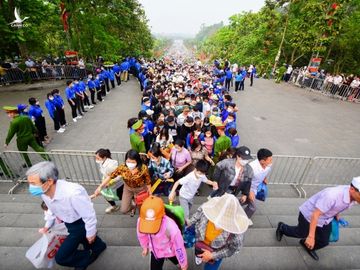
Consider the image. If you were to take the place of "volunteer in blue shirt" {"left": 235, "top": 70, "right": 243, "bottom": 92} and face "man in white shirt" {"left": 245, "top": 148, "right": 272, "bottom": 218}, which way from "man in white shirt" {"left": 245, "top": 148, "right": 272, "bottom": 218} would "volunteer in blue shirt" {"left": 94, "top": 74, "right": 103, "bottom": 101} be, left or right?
right

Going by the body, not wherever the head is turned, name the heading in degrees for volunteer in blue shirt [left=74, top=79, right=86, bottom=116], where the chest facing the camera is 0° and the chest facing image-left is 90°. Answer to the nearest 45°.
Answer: approximately 315°

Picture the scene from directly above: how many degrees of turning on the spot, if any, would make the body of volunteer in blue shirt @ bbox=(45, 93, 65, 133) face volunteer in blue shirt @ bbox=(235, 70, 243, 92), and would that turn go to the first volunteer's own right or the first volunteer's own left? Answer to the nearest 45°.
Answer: approximately 45° to the first volunteer's own left

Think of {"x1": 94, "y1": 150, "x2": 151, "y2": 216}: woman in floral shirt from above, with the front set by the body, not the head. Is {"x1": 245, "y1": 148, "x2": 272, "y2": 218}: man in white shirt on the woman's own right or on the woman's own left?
on the woman's own left

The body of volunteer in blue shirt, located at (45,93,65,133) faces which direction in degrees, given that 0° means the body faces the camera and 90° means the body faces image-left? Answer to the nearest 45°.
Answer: approximately 315°

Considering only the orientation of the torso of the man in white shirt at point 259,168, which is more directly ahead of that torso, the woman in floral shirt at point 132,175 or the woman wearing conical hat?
the woman wearing conical hat

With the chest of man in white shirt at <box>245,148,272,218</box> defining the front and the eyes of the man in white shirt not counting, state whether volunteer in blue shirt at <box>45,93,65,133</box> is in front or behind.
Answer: behind

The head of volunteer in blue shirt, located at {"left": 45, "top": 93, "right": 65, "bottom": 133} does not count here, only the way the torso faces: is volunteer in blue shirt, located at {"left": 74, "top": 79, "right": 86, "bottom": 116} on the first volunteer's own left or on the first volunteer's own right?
on the first volunteer's own left

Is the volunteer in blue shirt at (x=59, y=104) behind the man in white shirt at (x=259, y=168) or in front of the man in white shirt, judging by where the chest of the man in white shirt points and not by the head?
behind

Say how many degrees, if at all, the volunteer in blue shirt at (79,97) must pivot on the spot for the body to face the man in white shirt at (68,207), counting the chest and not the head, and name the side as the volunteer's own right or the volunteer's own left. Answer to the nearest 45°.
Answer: approximately 45° to the volunteer's own right
